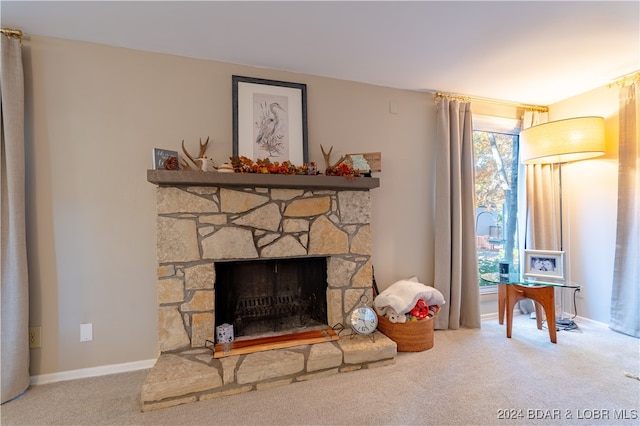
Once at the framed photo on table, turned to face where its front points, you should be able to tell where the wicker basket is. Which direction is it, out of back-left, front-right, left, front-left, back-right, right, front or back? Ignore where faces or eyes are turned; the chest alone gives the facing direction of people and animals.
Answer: front-right

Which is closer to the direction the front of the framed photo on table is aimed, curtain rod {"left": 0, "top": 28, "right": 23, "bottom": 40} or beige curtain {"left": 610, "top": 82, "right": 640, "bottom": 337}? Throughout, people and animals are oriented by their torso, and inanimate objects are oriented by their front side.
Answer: the curtain rod

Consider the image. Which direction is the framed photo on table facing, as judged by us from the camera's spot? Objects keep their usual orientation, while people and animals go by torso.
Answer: facing the viewer

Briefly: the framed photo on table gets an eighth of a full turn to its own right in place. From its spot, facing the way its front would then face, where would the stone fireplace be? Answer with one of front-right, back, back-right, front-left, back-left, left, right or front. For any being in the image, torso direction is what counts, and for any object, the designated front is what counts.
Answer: front

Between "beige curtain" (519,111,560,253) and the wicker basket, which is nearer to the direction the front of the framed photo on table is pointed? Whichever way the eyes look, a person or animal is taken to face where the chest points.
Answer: the wicker basket

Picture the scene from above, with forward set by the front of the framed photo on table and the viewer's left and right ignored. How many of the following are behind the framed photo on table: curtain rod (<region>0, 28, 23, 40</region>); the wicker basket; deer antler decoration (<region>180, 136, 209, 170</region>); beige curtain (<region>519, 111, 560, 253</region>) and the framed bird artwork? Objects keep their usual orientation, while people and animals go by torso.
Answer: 1

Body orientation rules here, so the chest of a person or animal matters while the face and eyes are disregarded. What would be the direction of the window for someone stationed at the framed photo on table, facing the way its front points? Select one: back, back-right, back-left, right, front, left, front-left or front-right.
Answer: back-right

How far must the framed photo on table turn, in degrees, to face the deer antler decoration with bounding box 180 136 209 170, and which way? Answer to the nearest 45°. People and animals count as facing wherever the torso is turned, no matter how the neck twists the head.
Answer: approximately 45° to its right

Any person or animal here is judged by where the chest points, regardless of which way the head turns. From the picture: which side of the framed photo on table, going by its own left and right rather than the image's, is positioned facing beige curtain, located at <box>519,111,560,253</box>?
back

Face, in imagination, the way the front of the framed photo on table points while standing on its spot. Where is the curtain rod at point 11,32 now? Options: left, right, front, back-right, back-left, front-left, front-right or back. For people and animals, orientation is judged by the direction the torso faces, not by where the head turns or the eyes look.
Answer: front-right

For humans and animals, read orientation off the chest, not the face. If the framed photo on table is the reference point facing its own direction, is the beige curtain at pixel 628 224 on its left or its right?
on its left

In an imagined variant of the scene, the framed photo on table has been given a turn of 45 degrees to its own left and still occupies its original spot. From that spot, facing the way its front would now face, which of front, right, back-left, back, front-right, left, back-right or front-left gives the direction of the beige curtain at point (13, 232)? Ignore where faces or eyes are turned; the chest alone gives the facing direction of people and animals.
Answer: right

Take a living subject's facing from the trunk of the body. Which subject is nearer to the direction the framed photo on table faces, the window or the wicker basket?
the wicker basket
